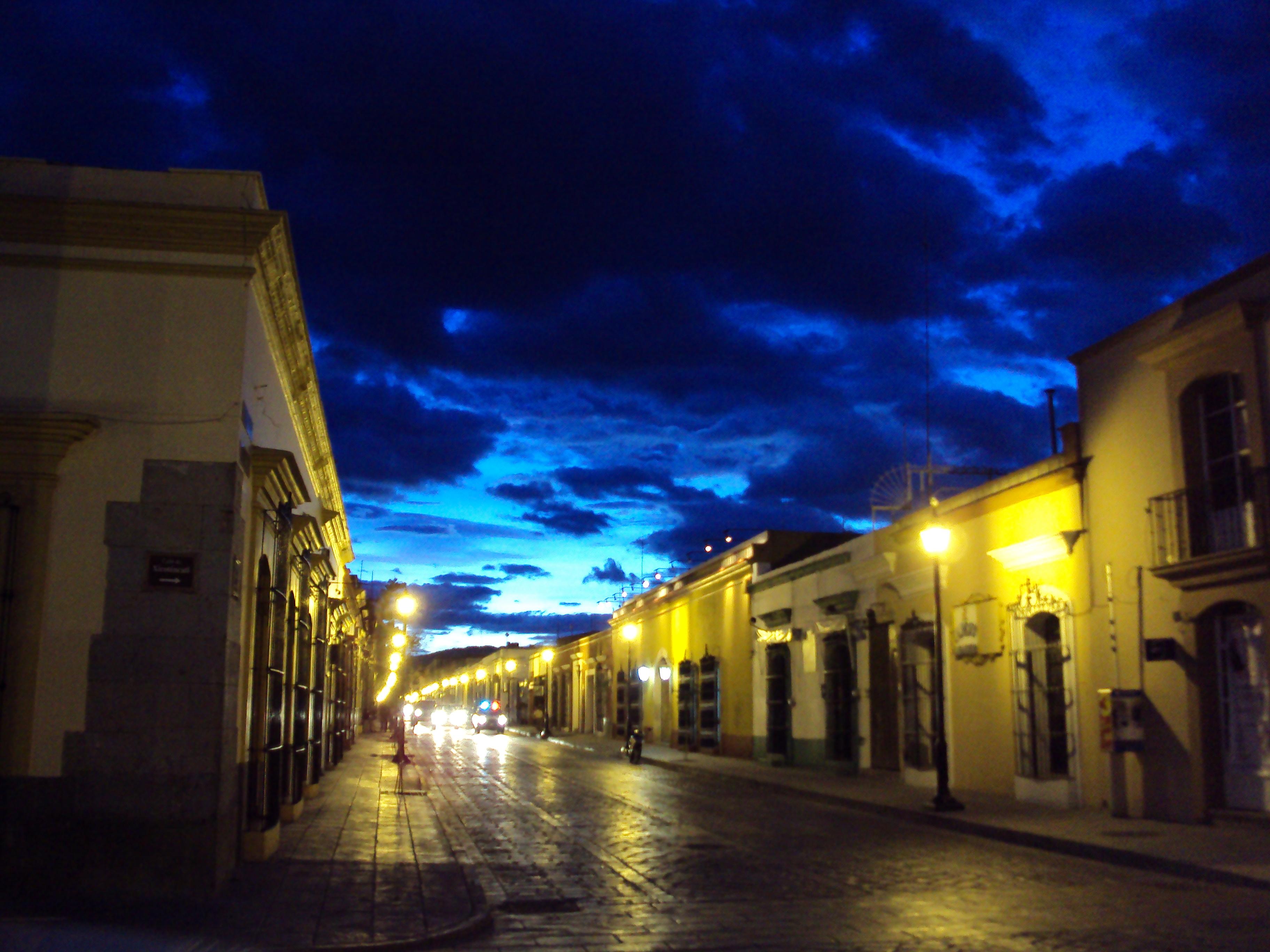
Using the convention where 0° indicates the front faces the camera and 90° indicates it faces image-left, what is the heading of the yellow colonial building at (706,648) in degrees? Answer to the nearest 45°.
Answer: approximately 45°

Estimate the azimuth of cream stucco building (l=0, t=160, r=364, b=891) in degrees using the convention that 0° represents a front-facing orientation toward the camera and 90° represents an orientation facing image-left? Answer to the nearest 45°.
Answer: approximately 270°

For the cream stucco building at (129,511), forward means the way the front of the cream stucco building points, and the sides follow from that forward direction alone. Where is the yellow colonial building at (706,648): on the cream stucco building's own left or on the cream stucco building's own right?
on the cream stucco building's own left

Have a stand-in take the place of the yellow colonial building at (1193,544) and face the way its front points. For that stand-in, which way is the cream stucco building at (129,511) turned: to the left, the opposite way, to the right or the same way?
the opposite way

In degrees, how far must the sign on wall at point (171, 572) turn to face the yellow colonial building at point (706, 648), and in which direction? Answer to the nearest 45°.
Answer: approximately 135° to its left

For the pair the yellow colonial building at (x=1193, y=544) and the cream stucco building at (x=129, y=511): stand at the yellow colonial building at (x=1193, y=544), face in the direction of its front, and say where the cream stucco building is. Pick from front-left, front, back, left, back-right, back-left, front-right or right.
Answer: front

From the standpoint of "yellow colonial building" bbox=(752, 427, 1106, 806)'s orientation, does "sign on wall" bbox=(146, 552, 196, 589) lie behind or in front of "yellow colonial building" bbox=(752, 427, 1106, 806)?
in front

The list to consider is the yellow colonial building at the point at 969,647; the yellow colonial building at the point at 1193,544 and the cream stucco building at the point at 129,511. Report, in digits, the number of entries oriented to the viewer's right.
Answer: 1

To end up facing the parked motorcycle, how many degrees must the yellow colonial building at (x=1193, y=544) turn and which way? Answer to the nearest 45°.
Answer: approximately 90° to its right

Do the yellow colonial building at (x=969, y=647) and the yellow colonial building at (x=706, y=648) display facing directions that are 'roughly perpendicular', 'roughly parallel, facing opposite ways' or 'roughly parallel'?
roughly parallel

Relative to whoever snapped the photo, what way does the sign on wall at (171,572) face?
facing the viewer

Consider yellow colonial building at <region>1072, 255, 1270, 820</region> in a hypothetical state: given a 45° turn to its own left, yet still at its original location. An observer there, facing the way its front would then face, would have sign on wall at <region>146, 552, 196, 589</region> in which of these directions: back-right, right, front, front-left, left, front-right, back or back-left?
front-right

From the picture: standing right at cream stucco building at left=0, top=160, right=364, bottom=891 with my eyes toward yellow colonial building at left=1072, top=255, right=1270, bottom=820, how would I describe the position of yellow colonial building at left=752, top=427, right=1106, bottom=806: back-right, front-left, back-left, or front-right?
front-left

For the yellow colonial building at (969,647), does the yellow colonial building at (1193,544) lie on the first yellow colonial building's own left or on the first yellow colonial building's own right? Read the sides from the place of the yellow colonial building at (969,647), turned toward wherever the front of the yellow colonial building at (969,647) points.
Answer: on the first yellow colonial building's own left

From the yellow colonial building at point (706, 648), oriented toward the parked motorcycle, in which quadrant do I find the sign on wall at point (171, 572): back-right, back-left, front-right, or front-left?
front-left

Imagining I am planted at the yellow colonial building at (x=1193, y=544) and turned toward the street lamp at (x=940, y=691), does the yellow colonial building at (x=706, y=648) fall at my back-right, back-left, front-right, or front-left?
front-right

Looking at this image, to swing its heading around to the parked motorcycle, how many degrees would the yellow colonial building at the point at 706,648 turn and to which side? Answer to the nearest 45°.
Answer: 0° — it already faces it

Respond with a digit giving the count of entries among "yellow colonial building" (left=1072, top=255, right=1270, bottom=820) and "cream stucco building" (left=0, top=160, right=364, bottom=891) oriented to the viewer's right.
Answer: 1
